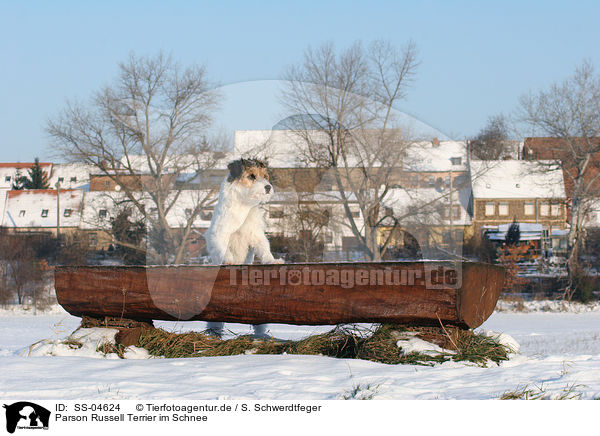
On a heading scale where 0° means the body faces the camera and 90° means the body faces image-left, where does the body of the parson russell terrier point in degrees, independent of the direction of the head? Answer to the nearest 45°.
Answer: approximately 315°

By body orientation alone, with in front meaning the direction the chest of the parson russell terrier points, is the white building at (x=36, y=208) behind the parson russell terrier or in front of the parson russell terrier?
behind
